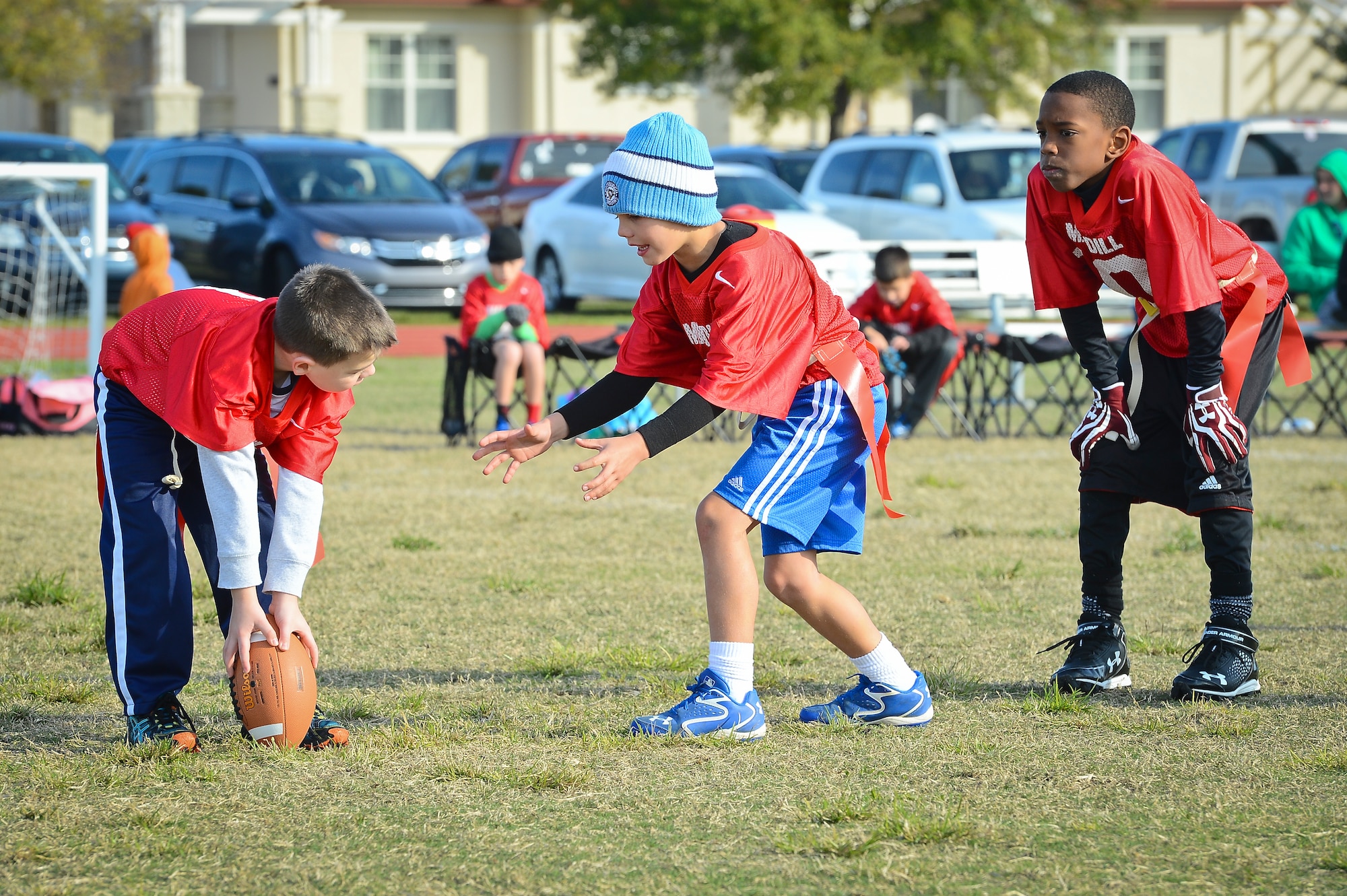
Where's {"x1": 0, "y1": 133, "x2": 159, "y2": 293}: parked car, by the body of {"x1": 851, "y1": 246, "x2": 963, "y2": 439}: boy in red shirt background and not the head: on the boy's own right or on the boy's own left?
on the boy's own right

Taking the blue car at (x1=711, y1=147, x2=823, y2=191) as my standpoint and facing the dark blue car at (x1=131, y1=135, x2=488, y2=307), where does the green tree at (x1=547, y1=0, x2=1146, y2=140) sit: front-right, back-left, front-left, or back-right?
back-right

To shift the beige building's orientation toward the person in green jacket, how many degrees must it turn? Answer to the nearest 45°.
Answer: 0° — it already faces them

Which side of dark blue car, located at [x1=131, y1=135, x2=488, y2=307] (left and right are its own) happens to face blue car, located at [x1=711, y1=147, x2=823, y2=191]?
left

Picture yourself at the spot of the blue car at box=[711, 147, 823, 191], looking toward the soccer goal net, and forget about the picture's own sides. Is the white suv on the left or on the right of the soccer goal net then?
left

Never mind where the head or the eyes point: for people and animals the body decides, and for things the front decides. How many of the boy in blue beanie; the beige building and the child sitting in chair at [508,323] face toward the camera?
2

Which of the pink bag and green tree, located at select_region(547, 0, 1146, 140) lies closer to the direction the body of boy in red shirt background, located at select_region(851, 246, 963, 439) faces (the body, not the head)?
the pink bag

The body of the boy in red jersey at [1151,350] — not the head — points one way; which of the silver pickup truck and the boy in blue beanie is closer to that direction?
the boy in blue beanie

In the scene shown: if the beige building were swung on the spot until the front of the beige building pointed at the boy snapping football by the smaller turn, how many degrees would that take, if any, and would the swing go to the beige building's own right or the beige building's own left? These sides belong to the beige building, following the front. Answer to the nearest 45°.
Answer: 0° — it already faces them

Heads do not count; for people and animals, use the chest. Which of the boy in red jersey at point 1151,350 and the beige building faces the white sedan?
the beige building

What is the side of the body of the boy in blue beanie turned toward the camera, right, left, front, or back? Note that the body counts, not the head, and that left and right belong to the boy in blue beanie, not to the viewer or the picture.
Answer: left

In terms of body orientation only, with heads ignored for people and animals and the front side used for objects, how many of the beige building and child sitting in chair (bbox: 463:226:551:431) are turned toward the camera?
2

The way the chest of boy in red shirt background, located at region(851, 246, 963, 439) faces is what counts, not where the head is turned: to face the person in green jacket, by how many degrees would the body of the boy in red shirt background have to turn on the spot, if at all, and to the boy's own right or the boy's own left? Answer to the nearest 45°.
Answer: approximately 90° to the boy's own left
